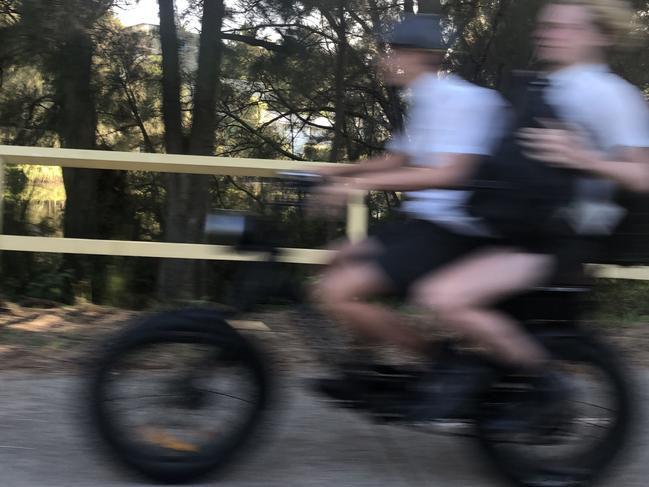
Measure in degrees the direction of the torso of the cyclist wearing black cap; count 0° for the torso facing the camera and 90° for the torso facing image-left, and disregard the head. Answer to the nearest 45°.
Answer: approximately 90°

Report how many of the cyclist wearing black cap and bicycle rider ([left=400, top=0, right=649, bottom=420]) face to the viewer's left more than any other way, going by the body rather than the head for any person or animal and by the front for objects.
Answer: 2

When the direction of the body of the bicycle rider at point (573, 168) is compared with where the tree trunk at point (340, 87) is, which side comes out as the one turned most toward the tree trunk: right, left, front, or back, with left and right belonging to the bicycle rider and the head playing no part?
right

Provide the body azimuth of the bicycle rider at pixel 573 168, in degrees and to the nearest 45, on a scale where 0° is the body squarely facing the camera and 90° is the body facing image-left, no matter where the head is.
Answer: approximately 90°

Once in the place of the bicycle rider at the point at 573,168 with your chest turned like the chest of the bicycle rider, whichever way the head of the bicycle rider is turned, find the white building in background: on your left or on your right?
on your right

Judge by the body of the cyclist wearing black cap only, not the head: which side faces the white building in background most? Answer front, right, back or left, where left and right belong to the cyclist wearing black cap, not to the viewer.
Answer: right
